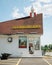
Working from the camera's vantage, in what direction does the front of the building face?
facing the viewer
